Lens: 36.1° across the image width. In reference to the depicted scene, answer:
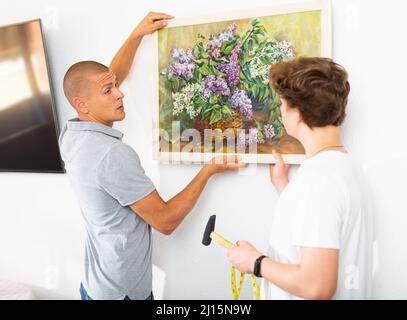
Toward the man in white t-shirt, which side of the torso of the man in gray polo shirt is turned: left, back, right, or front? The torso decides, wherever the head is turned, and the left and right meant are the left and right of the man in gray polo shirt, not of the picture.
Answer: right

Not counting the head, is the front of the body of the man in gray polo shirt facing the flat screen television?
no

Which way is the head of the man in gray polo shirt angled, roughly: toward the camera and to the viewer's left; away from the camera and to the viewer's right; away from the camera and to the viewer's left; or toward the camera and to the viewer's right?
toward the camera and to the viewer's right

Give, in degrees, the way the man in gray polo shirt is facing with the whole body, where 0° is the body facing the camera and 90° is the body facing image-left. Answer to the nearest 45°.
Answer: approximately 225°

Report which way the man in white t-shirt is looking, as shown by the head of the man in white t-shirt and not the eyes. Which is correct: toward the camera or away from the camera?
away from the camera

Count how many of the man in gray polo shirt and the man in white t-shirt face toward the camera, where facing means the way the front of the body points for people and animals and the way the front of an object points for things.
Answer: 0

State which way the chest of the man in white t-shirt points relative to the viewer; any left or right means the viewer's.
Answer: facing away from the viewer and to the left of the viewer

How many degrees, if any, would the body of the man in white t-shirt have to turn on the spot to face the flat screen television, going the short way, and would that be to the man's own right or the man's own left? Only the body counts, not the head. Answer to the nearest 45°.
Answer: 0° — they already face it
